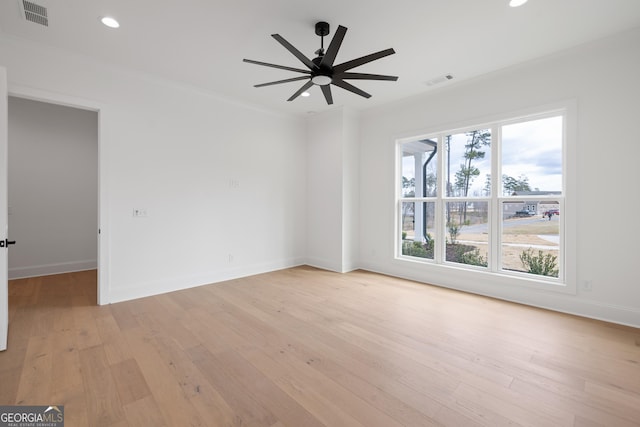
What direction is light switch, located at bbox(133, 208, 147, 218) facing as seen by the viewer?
toward the camera

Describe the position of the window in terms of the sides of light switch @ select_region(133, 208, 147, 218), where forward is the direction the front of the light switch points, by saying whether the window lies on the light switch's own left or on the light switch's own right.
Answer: on the light switch's own left

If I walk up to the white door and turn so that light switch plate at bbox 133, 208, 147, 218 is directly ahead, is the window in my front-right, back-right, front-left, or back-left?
front-right

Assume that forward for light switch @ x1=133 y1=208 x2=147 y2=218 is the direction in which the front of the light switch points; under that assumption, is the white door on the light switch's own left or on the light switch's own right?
on the light switch's own right
